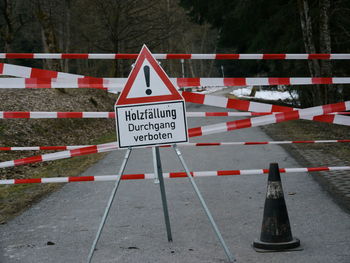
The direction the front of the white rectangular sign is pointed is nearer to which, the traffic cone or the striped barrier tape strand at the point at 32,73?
the traffic cone

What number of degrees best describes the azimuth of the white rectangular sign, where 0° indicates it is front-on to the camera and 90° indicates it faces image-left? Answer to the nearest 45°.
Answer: approximately 0°

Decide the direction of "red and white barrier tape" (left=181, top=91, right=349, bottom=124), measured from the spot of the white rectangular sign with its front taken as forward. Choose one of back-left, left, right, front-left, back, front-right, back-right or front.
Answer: back-left

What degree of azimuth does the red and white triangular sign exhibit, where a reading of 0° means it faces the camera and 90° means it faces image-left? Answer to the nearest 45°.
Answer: approximately 0°

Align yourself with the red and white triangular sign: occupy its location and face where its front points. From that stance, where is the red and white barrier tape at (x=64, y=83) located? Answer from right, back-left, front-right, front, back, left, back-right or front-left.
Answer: back-right

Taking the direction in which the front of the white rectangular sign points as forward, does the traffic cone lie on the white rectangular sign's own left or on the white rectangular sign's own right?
on the white rectangular sign's own left

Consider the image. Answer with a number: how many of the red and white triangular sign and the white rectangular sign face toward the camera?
2

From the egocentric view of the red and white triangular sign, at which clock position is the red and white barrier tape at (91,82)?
The red and white barrier tape is roughly at 5 o'clock from the red and white triangular sign.

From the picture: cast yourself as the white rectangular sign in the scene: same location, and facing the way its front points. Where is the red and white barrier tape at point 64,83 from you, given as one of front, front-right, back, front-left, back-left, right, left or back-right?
back-right
